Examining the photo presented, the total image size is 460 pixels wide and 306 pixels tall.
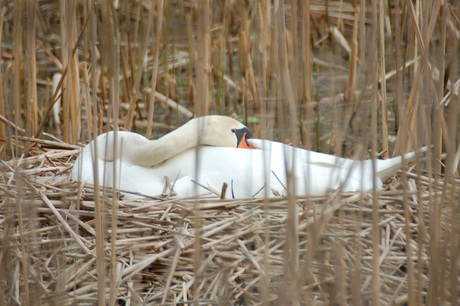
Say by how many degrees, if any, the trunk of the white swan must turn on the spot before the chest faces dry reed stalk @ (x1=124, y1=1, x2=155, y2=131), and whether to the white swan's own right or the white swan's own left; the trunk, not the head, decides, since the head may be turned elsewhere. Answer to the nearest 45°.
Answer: approximately 45° to the white swan's own right

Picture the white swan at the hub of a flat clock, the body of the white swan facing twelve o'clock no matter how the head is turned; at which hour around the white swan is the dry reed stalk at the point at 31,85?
The dry reed stalk is roughly at 1 o'clock from the white swan.

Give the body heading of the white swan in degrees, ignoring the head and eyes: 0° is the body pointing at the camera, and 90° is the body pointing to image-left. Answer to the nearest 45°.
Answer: approximately 90°
